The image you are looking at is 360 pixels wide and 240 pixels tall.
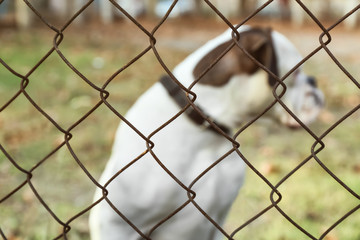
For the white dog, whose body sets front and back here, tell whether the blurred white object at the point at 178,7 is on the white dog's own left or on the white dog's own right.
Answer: on the white dog's own left
